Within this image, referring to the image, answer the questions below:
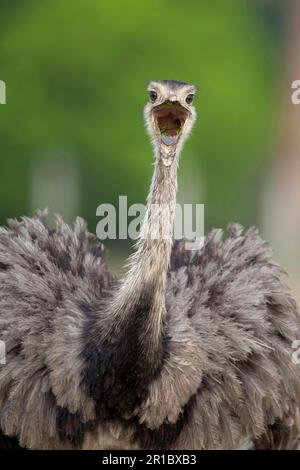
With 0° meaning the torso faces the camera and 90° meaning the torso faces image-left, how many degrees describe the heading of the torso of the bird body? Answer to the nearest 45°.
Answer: approximately 0°

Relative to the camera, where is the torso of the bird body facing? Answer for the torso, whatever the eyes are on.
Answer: toward the camera
